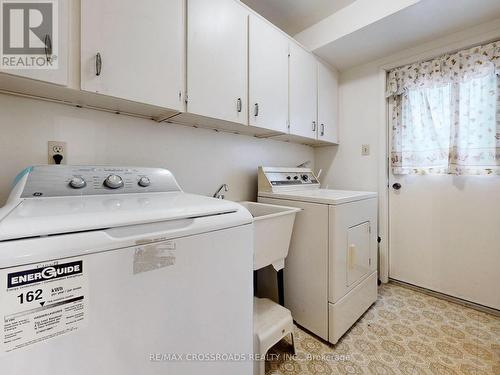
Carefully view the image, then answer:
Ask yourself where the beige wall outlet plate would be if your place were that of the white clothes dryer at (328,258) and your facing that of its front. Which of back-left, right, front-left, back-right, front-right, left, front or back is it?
right

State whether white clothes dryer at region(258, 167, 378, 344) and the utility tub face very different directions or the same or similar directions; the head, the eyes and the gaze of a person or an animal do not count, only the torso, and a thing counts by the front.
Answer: same or similar directions

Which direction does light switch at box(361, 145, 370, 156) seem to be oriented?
toward the camera

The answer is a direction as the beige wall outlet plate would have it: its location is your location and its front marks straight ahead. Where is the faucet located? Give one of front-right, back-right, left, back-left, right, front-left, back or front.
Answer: left

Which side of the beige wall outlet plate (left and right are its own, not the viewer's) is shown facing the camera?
front

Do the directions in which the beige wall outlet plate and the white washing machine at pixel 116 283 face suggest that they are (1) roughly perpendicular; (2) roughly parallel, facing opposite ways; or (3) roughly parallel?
roughly parallel

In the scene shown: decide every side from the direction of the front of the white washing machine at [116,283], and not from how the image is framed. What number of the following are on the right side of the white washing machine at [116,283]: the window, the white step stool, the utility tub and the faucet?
0

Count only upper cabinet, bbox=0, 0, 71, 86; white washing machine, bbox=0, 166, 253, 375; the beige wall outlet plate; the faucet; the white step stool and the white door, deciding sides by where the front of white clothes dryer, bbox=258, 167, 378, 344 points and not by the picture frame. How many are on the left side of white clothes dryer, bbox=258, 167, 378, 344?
1

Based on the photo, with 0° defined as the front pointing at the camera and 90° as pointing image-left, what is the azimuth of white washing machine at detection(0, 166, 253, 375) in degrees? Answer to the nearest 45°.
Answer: approximately 0°

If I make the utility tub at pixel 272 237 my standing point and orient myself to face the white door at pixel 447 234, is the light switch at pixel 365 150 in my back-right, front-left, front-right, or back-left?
front-left

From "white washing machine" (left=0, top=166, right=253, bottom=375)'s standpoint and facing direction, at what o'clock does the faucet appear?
The faucet is roughly at 7 o'clock from the white washing machine.

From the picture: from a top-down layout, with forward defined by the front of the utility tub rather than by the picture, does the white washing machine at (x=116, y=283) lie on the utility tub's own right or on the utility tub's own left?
on the utility tub's own right

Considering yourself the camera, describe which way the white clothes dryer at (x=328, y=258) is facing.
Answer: facing the viewer and to the right of the viewer

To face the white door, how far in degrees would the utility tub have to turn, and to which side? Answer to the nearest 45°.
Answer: approximately 90° to its left

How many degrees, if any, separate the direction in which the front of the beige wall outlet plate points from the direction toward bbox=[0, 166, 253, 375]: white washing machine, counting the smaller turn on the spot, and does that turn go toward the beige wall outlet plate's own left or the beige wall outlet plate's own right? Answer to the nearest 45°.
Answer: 0° — it already faces it
